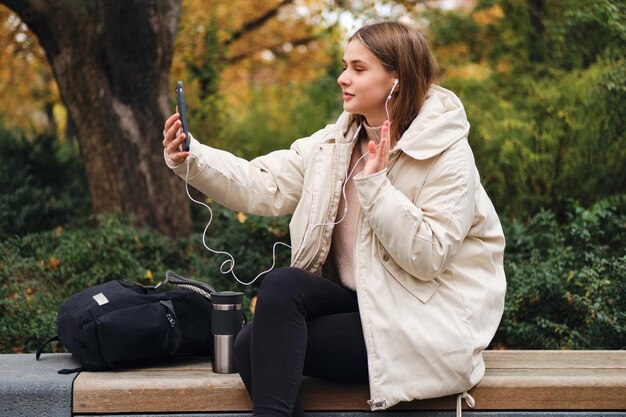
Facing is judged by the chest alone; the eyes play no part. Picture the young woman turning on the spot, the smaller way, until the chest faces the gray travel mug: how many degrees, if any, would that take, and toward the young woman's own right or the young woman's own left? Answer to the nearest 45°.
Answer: approximately 45° to the young woman's own right

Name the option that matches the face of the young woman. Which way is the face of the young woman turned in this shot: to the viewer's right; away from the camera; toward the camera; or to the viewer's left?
to the viewer's left

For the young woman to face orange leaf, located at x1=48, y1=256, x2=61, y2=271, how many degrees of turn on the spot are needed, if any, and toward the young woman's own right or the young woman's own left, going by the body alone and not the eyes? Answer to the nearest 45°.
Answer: approximately 90° to the young woman's own right

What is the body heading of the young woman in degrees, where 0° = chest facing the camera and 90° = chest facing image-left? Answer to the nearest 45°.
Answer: approximately 45°

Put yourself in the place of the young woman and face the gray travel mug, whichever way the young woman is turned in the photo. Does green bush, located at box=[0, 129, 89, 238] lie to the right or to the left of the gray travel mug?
right

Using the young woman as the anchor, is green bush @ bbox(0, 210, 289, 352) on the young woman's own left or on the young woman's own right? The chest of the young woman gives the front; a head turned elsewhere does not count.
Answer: on the young woman's own right

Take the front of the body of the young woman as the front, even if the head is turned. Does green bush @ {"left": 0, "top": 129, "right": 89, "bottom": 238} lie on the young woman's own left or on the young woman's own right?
on the young woman's own right
